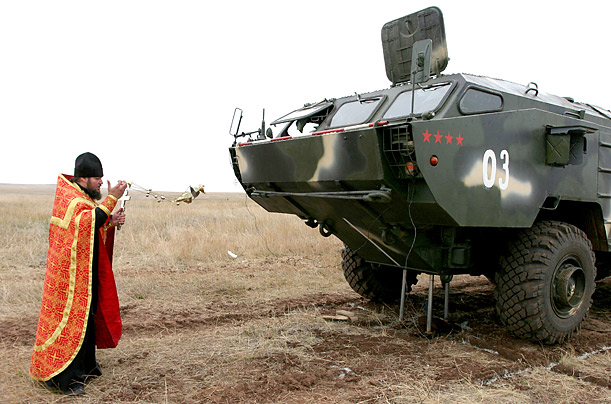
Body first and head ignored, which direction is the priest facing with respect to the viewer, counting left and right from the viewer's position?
facing to the right of the viewer

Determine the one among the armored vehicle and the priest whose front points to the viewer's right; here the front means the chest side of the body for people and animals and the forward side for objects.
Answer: the priest

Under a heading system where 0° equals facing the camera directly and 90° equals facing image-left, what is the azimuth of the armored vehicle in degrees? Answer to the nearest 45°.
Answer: approximately 45°

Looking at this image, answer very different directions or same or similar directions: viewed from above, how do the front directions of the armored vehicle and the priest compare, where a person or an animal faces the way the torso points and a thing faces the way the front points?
very different directions

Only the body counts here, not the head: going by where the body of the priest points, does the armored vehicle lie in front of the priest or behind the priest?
in front

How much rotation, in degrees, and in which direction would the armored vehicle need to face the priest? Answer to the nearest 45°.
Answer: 0° — it already faces them

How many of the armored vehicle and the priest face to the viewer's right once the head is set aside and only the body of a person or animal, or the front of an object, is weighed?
1
